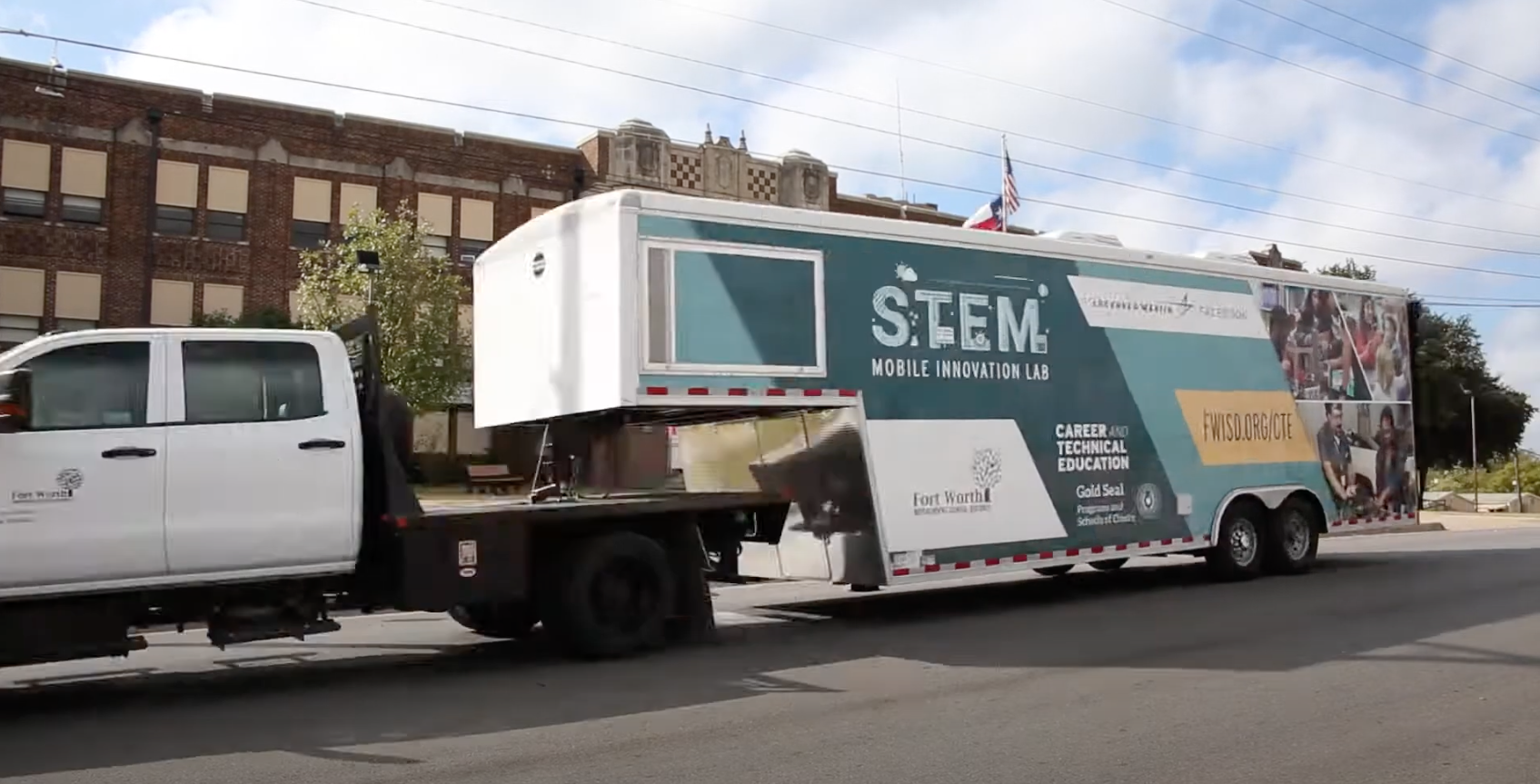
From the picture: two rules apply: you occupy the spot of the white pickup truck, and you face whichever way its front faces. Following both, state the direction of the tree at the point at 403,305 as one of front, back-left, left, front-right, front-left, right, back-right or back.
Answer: right

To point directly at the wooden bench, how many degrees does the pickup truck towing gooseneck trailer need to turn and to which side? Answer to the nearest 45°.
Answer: approximately 90° to its right

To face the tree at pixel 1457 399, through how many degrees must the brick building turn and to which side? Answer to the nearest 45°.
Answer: approximately 45° to its left

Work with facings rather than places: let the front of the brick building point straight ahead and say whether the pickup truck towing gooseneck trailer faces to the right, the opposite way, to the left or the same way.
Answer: to the right

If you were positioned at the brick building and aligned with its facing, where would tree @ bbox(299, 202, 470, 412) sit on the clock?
The tree is roughly at 12 o'clock from the brick building.

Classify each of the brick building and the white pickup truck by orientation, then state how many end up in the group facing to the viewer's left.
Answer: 1

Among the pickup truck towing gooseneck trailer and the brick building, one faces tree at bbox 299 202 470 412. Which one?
the brick building

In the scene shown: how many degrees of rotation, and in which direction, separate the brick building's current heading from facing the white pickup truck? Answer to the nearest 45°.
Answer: approximately 45° to its right

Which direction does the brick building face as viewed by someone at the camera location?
facing the viewer and to the right of the viewer

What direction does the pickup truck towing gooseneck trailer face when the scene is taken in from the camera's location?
facing the viewer and to the left of the viewer

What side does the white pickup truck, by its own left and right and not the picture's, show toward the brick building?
right

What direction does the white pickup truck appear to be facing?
to the viewer's left

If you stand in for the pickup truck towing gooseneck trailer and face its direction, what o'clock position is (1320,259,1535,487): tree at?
The tree is roughly at 6 o'clock from the pickup truck towing gooseneck trailer.
